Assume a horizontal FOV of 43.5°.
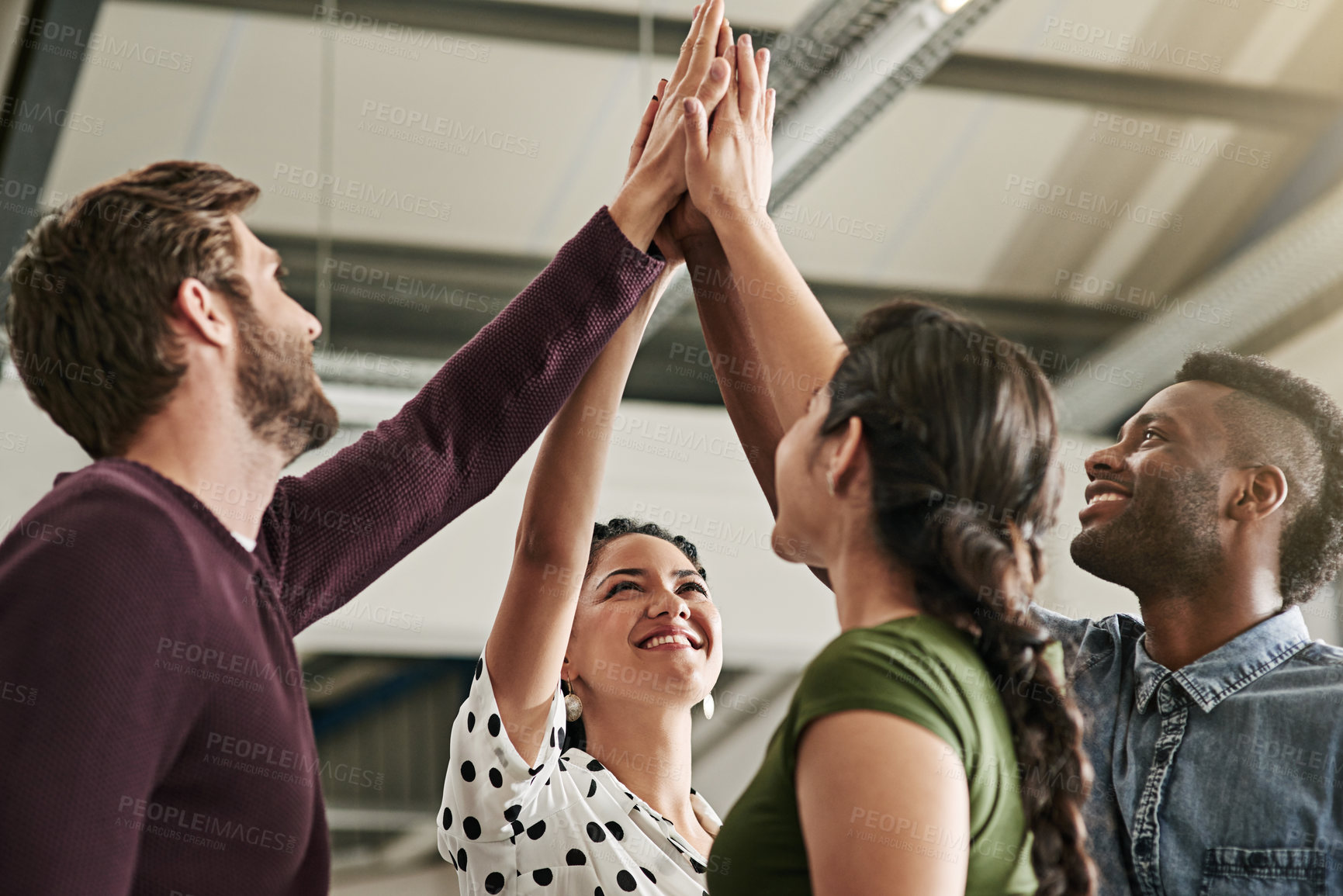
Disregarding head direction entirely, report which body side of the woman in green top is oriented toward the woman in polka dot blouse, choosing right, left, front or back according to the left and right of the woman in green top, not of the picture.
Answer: front

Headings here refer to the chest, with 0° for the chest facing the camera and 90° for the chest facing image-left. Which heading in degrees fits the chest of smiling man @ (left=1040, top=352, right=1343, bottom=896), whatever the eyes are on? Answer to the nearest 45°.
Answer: approximately 45°

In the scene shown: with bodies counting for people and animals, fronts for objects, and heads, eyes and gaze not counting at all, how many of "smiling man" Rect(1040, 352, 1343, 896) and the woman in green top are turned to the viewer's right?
0

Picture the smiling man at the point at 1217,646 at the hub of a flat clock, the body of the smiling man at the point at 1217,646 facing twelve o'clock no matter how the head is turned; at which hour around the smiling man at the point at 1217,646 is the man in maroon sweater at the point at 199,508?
the man in maroon sweater at the point at 199,508 is roughly at 12 o'clock from the smiling man at the point at 1217,646.

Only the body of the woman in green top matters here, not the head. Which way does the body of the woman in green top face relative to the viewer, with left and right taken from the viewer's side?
facing away from the viewer and to the left of the viewer

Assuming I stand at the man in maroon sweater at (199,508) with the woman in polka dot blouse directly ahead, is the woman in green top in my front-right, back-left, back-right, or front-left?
front-right

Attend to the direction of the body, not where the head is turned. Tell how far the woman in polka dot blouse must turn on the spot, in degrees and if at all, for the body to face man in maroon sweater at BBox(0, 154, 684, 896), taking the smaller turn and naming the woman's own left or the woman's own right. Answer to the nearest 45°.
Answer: approximately 90° to the woman's own right

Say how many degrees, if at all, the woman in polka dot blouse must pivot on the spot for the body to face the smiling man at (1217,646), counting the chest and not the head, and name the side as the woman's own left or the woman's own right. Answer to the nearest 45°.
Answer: approximately 45° to the woman's own left

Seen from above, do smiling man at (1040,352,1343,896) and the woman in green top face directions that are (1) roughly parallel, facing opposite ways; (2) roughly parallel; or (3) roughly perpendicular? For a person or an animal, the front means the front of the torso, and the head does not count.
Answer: roughly perpendicular

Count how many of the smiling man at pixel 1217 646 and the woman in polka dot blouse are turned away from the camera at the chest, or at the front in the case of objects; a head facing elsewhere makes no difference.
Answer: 0

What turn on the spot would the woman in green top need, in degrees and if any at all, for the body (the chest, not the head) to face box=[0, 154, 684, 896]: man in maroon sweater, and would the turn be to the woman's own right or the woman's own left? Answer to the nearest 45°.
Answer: approximately 45° to the woman's own left

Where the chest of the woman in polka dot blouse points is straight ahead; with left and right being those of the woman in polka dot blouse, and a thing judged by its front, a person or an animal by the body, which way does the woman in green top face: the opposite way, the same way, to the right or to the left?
the opposite way
